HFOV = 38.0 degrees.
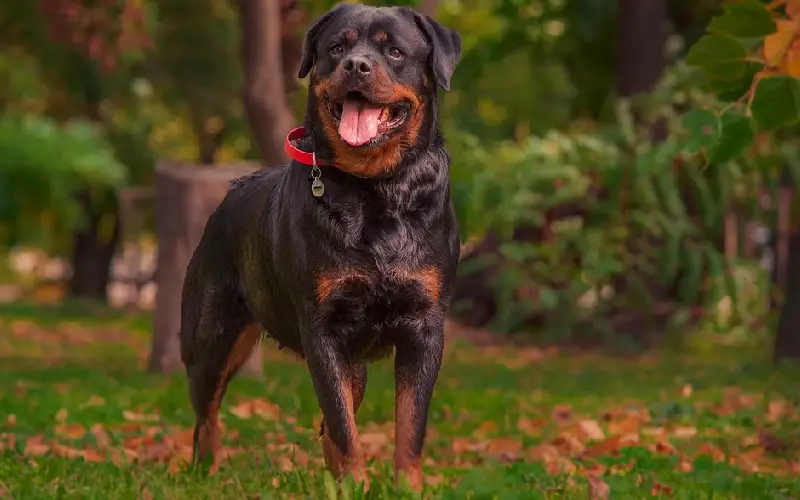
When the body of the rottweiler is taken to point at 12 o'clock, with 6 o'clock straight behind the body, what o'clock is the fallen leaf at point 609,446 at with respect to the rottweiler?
The fallen leaf is roughly at 9 o'clock from the rottweiler.

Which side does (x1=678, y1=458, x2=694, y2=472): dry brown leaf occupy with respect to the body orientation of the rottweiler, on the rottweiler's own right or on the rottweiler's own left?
on the rottweiler's own left

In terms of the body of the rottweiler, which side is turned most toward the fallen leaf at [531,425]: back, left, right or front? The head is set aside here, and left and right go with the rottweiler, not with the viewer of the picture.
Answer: left

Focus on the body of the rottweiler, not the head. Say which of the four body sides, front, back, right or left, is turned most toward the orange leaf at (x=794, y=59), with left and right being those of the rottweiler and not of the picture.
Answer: left

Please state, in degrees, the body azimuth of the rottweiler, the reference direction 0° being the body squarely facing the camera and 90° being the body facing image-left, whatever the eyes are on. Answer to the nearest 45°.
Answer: approximately 315°

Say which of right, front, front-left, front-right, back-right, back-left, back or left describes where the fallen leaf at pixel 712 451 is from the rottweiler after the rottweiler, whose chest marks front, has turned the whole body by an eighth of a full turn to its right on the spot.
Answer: back-left

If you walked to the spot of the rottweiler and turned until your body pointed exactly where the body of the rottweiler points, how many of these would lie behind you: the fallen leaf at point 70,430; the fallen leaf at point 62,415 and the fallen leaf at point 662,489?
2

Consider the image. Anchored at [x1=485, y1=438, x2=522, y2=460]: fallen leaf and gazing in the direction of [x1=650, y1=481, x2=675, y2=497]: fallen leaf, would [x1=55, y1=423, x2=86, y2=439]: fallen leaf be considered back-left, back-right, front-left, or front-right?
back-right

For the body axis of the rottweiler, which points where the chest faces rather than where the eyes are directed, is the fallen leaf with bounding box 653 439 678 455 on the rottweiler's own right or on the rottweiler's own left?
on the rottweiler's own left

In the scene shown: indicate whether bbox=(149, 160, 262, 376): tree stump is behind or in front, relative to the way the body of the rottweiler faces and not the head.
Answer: behind

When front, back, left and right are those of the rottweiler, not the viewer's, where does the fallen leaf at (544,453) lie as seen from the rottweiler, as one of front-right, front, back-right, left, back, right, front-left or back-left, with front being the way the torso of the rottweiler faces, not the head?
left

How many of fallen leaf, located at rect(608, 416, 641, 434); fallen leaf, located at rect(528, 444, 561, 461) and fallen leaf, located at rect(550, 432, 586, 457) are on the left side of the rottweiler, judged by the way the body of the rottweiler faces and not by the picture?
3

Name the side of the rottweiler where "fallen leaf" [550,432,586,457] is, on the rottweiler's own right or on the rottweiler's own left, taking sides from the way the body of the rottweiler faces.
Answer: on the rottweiler's own left
